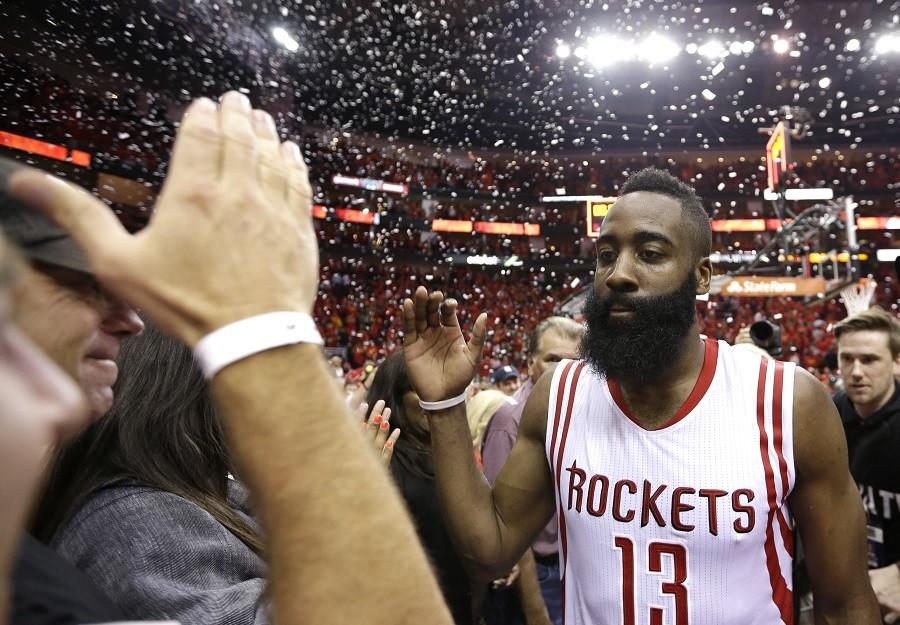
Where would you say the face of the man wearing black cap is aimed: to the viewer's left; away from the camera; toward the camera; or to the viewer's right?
to the viewer's right

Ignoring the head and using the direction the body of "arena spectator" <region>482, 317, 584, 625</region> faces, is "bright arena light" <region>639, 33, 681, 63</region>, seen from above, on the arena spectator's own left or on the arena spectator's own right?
on the arena spectator's own left

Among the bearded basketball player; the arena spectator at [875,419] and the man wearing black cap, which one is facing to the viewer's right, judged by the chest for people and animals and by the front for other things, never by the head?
the man wearing black cap

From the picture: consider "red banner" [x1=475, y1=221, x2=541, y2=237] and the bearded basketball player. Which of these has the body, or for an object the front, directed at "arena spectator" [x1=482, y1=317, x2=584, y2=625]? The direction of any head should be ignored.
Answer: the red banner

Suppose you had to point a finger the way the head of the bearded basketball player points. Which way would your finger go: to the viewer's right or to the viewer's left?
to the viewer's left

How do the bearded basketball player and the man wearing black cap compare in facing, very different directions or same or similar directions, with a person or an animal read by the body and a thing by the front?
very different directions

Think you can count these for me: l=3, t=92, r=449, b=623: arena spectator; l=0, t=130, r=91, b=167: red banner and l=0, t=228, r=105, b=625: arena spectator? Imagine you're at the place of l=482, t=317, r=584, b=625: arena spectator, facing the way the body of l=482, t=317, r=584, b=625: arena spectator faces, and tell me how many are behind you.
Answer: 1

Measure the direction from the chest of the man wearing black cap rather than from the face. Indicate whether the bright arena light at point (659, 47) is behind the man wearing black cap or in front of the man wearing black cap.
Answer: in front
